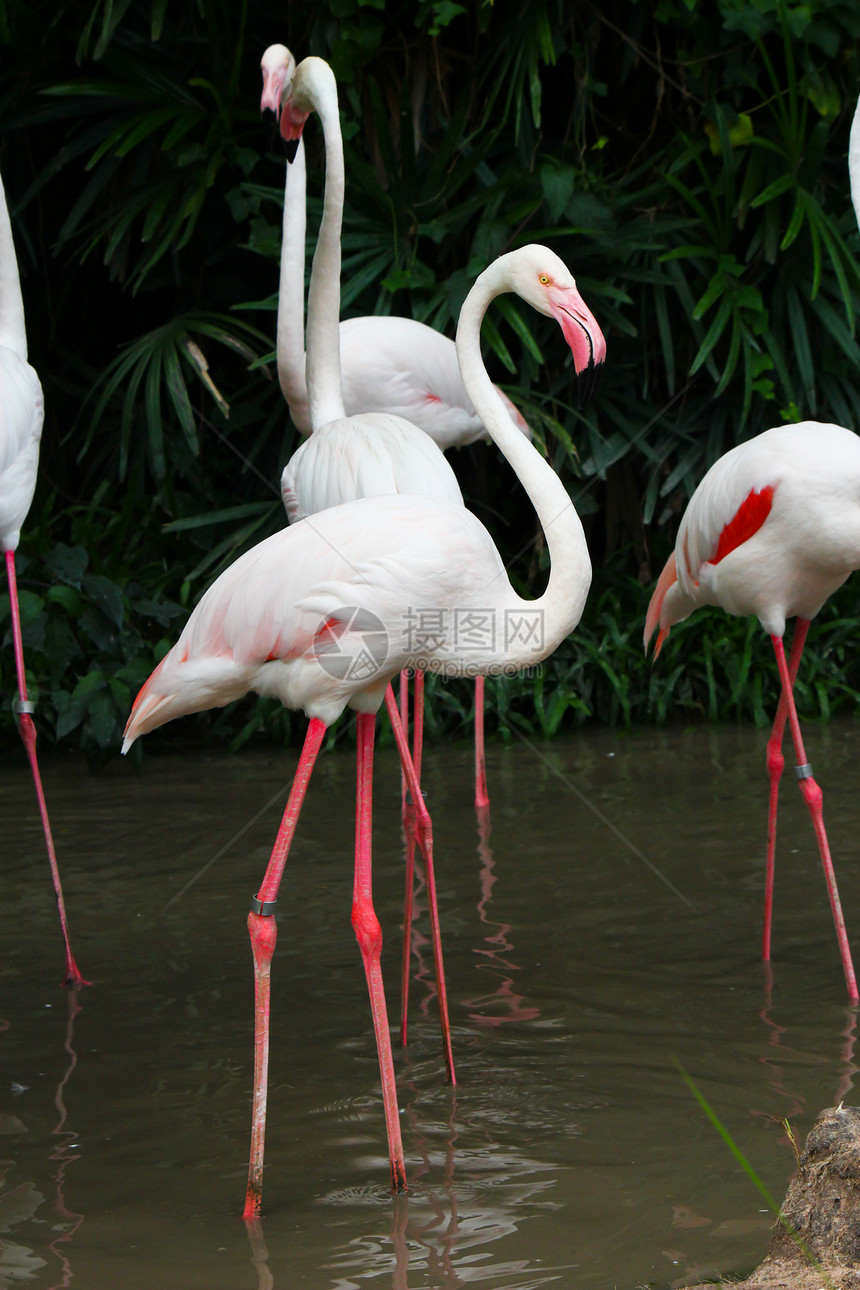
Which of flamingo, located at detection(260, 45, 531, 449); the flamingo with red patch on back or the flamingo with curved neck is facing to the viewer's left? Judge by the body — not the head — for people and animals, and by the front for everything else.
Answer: the flamingo

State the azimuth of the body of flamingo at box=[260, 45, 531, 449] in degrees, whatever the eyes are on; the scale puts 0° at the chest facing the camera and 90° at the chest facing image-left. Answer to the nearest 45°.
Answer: approximately 90°

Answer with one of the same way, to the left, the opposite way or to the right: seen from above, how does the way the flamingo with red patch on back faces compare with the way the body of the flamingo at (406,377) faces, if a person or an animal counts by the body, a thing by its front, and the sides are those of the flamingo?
the opposite way

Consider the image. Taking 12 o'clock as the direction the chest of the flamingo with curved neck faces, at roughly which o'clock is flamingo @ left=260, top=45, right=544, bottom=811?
The flamingo is roughly at 9 o'clock from the flamingo with curved neck.

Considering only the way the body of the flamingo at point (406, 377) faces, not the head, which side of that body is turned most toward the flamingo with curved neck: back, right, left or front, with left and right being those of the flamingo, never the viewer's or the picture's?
left

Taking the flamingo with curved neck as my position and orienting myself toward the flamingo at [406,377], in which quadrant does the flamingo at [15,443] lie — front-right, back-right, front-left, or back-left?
front-left

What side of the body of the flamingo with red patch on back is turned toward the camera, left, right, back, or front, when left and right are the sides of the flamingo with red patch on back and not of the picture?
right

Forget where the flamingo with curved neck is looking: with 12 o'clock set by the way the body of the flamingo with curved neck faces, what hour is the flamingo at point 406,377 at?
The flamingo is roughly at 9 o'clock from the flamingo with curved neck.

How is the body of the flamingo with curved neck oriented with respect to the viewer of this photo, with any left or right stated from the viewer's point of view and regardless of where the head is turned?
facing to the right of the viewer

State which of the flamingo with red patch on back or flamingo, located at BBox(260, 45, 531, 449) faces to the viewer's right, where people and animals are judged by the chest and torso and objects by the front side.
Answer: the flamingo with red patch on back

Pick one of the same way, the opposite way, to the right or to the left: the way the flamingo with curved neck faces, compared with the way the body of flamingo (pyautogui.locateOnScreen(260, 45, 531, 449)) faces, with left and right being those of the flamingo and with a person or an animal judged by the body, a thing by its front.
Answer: the opposite way

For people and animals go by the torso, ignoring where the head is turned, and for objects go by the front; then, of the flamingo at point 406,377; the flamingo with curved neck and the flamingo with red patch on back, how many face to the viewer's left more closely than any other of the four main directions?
1
